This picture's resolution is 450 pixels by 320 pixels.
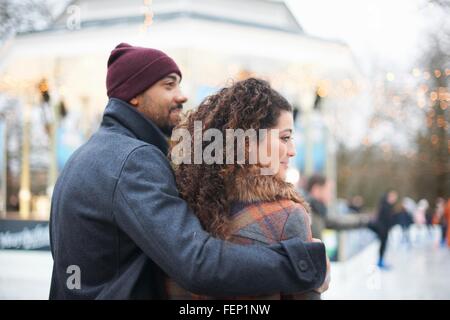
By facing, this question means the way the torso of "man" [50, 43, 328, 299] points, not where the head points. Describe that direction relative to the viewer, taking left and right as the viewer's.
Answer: facing away from the viewer and to the right of the viewer

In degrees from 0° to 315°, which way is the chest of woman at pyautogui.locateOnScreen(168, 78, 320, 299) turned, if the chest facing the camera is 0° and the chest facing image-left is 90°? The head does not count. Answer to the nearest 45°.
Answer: approximately 225°

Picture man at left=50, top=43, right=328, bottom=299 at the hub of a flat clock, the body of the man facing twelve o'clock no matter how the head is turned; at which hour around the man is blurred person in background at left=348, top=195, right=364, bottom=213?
The blurred person in background is roughly at 11 o'clock from the man.

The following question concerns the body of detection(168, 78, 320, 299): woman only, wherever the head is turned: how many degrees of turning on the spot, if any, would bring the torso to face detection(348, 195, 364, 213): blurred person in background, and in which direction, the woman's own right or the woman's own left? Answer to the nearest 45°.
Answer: approximately 45° to the woman's own left

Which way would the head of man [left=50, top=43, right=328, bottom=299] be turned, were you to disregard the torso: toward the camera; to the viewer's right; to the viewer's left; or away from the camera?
to the viewer's right

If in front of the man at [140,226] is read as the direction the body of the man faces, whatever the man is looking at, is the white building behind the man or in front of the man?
in front

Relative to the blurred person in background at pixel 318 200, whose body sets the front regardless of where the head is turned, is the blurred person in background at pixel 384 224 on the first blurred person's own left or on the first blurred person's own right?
on the first blurred person's own left

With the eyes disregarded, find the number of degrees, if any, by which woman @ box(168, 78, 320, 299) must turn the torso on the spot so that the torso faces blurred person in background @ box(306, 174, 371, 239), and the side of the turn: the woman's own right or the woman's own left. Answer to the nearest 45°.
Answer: approximately 45° to the woman's own left

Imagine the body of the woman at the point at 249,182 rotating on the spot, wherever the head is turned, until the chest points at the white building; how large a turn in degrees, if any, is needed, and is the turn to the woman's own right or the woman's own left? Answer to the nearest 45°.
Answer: approximately 45° to the woman's own left
